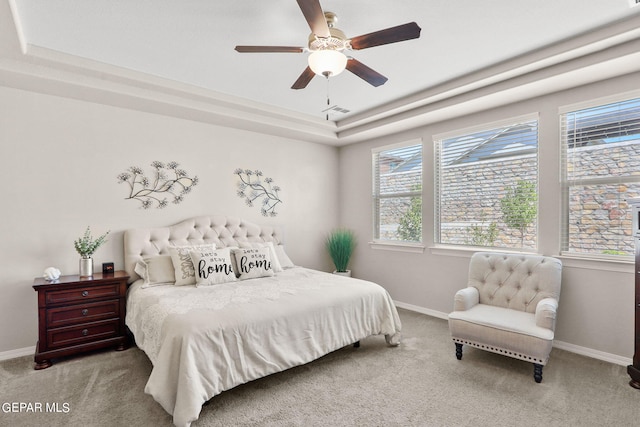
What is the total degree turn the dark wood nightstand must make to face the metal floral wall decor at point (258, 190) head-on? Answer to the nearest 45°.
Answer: approximately 45° to its left

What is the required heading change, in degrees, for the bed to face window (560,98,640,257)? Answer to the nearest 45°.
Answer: approximately 45° to its left

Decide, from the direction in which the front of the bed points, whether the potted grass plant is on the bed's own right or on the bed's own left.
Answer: on the bed's own left

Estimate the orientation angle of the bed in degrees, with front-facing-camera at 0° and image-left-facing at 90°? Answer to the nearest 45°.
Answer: approximately 315°

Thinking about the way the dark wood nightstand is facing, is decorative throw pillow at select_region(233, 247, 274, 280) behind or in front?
in front

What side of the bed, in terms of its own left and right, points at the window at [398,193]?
left

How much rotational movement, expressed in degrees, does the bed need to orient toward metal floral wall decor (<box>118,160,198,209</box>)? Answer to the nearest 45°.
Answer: approximately 180°

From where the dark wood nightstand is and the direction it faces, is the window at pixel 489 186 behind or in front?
in front

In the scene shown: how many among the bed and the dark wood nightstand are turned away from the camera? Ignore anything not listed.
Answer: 0

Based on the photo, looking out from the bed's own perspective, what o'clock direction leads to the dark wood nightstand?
The dark wood nightstand is roughly at 5 o'clock from the bed.

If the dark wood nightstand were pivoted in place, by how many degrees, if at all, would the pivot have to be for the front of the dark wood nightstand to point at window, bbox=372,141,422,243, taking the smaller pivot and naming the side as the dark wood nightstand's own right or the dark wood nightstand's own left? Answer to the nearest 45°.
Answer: approximately 45° to the dark wood nightstand's own left
